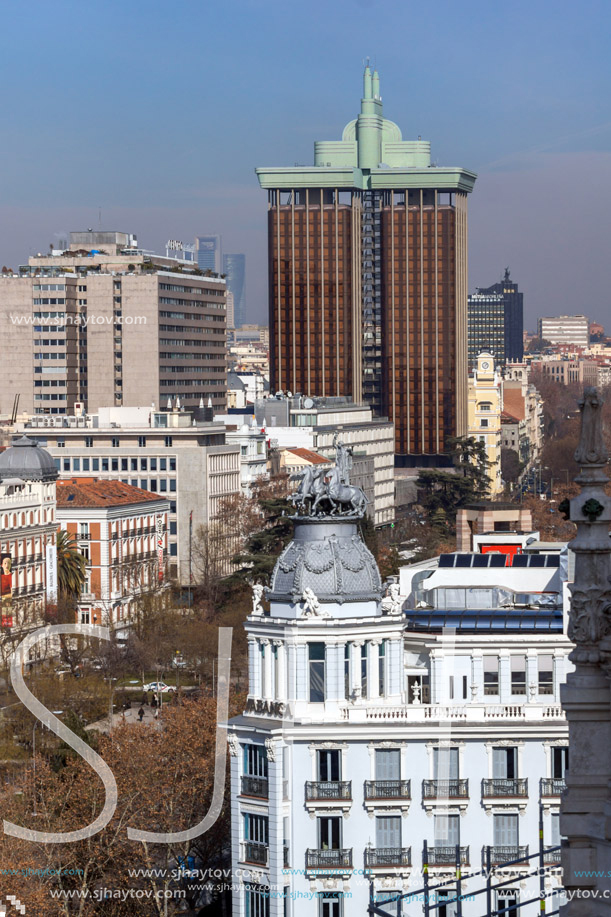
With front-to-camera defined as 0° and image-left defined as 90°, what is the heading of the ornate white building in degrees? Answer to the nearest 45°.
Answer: approximately 0°
